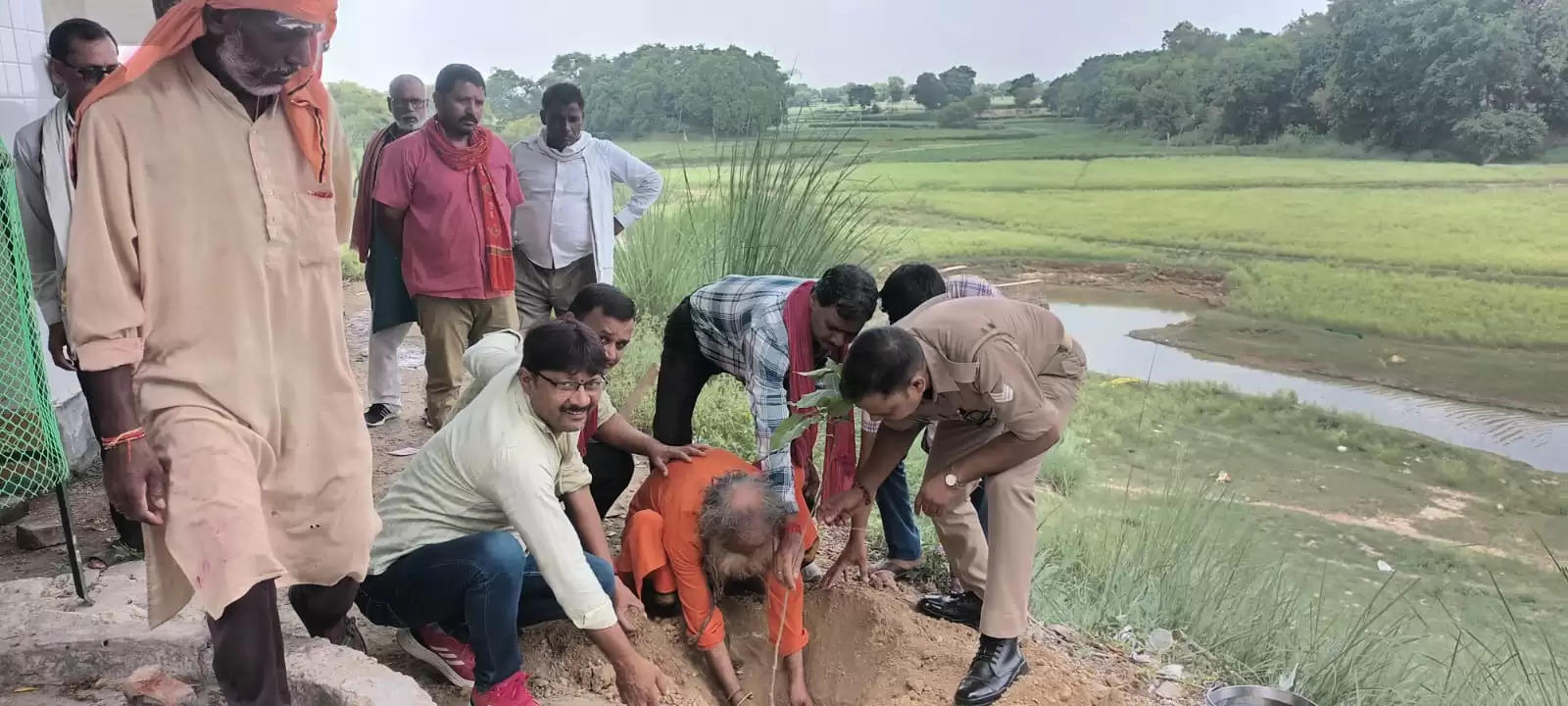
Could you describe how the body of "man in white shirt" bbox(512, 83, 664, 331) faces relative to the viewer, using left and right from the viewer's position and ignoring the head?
facing the viewer

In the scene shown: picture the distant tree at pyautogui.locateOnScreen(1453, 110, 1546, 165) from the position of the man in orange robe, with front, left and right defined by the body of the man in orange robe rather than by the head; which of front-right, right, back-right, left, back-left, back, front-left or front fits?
left

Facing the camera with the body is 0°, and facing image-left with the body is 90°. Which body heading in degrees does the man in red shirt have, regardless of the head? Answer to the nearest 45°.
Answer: approximately 315°

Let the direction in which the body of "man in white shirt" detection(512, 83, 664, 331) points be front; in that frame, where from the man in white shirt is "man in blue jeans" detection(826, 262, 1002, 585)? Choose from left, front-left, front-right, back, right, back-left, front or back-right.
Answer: front-left

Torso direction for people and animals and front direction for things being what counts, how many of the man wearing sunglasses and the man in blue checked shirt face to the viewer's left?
0

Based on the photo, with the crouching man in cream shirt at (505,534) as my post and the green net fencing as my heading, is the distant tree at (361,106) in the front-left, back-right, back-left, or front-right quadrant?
front-right

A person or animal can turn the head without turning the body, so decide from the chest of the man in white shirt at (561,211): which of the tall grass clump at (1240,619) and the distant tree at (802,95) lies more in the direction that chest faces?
the tall grass clump

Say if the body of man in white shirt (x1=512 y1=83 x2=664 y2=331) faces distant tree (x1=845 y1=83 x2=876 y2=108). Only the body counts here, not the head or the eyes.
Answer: no

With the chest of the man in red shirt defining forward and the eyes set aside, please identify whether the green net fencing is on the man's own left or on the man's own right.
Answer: on the man's own right

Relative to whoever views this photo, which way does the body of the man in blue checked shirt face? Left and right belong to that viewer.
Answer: facing the viewer and to the right of the viewer

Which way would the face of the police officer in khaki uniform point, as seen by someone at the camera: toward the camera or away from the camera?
toward the camera

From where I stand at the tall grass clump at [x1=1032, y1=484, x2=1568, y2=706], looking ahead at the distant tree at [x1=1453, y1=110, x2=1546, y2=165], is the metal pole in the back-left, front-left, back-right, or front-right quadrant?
back-left

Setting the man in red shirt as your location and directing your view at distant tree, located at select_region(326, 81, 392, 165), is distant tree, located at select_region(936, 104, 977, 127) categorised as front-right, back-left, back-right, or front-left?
front-right

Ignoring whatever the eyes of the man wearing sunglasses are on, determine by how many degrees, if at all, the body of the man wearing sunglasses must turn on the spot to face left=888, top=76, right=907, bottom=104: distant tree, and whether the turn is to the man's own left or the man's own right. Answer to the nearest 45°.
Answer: approximately 90° to the man's own left

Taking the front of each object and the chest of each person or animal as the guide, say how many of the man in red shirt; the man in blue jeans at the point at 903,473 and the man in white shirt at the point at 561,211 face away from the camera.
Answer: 0

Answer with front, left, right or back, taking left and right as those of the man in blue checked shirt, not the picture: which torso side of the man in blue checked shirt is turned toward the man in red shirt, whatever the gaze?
back

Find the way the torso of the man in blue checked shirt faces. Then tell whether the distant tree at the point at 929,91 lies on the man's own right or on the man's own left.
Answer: on the man's own left
